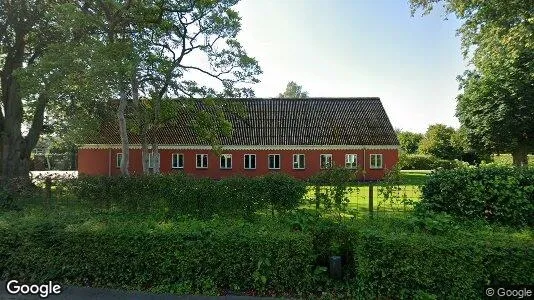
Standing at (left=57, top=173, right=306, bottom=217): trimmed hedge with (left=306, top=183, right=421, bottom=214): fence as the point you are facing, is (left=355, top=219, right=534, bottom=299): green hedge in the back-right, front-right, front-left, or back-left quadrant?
front-right

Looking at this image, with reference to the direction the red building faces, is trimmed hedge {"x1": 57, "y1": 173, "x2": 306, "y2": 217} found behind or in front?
in front

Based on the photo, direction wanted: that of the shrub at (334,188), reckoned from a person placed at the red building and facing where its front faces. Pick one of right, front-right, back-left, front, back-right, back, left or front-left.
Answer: front

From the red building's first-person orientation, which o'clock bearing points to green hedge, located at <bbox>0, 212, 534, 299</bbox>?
The green hedge is roughly at 12 o'clock from the red building.

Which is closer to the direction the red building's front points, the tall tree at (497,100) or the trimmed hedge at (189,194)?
the trimmed hedge

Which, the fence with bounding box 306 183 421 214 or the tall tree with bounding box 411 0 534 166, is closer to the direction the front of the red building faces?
the fence

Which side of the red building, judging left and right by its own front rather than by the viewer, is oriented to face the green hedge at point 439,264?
front

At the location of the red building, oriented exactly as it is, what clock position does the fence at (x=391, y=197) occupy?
The fence is roughly at 12 o'clock from the red building.

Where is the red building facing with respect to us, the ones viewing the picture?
facing the viewer

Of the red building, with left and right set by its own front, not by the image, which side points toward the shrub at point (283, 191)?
front

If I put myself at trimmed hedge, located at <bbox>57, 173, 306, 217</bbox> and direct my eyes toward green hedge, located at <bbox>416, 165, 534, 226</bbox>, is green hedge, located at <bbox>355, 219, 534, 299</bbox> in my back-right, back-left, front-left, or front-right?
front-right

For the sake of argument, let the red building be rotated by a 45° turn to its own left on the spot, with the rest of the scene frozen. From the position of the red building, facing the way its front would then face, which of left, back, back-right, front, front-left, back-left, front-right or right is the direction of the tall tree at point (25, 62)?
right

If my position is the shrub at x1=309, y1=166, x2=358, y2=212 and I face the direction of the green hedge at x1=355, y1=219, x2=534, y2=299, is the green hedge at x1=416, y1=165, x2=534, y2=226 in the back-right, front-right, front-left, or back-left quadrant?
front-left

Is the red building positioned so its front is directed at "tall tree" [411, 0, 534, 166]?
no
